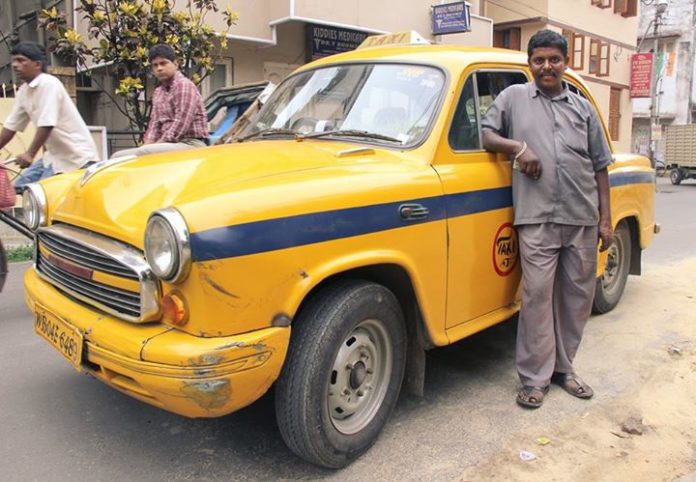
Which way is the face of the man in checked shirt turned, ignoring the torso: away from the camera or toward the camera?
toward the camera

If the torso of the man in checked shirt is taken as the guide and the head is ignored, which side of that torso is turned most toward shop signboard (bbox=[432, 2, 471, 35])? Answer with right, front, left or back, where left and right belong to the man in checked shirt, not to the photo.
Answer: back

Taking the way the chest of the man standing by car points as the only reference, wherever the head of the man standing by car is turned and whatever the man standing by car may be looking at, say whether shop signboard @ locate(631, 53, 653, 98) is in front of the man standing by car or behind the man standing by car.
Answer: behind

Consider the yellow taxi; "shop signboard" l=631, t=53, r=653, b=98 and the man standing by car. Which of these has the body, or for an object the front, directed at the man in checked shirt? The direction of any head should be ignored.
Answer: the shop signboard

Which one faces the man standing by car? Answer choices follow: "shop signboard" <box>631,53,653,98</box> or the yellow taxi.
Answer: the shop signboard

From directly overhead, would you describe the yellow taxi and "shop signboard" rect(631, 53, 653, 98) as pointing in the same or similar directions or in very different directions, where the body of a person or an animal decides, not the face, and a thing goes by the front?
same or similar directions

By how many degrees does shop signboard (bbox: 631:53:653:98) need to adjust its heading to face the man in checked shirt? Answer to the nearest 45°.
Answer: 0° — it already faces them

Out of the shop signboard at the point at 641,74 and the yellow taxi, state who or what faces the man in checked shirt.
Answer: the shop signboard

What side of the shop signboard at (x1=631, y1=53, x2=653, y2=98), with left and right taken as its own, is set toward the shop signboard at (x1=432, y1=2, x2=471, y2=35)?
front

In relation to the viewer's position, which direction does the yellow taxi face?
facing the viewer and to the left of the viewer

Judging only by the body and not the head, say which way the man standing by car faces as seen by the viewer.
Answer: toward the camera
